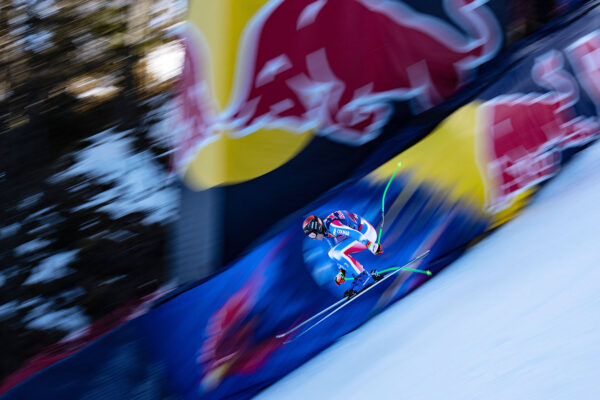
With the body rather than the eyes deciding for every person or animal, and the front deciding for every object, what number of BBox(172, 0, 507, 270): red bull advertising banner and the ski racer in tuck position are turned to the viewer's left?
1

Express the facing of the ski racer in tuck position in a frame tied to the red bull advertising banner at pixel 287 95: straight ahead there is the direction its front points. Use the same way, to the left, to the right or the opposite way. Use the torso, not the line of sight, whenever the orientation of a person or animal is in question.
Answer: to the right

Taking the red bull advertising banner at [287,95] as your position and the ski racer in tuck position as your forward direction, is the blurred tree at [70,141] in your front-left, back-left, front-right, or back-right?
back-right

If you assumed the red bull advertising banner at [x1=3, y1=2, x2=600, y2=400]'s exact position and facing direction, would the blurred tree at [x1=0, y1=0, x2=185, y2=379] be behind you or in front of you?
behind

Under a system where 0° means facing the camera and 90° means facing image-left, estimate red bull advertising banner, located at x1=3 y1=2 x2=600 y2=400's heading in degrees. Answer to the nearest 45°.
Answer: approximately 0°

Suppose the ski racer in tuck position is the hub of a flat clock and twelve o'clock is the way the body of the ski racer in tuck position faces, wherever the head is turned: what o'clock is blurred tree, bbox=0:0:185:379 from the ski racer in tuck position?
The blurred tree is roughly at 2 o'clock from the ski racer in tuck position.

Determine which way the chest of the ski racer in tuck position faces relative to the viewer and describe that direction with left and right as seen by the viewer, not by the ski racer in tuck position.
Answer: facing to the left of the viewer
